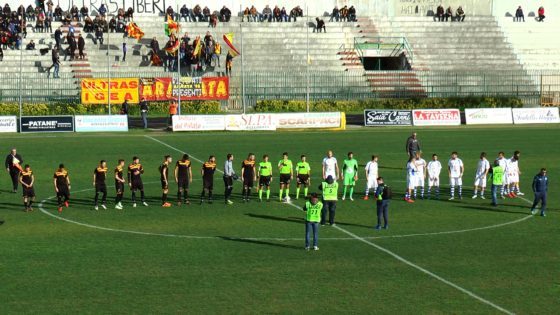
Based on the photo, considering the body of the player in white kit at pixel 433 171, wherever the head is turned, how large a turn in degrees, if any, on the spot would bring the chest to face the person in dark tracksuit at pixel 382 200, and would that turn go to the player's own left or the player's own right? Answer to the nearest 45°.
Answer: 0° — they already face them

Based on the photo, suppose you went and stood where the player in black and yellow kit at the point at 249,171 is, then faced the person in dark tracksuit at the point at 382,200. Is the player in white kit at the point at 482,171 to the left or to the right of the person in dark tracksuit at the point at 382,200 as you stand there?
left

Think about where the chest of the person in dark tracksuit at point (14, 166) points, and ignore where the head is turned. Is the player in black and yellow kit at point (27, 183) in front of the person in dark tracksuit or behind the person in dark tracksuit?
in front

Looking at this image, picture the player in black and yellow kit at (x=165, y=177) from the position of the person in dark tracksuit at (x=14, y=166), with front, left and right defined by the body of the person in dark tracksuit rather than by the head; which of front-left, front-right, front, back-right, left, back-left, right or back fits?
front-left

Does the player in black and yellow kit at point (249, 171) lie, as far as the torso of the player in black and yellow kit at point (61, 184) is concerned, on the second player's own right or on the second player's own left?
on the second player's own left

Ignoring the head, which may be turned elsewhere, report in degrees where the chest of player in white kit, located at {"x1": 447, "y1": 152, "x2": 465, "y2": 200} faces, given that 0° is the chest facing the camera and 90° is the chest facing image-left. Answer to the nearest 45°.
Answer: approximately 0°

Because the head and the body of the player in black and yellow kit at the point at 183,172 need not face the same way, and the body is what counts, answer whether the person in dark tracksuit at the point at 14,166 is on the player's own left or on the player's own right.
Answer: on the player's own right

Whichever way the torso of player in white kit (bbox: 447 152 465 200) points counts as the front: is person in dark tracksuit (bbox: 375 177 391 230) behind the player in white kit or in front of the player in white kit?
in front
